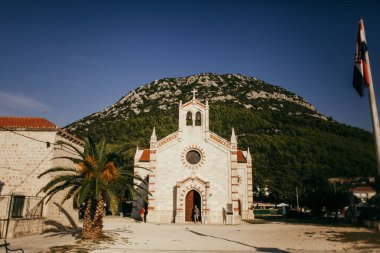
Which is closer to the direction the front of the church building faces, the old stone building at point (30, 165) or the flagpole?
the flagpole

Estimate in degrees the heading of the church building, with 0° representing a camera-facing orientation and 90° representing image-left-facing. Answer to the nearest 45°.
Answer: approximately 0°

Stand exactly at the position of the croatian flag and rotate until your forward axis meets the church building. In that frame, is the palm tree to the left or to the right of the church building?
left

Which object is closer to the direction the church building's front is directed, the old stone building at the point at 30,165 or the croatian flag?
the croatian flag

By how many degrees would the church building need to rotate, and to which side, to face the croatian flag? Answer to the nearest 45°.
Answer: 0° — it already faces it

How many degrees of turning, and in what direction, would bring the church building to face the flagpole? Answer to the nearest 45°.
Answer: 0° — it already faces it
